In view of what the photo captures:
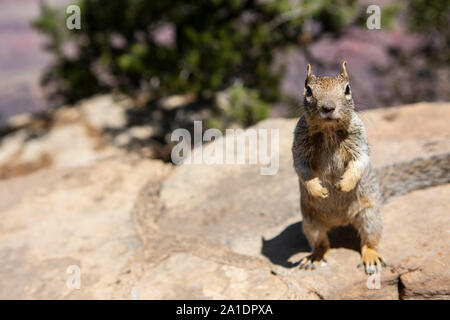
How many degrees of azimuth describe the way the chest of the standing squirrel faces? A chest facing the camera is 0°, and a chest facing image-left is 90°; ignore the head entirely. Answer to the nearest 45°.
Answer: approximately 0°

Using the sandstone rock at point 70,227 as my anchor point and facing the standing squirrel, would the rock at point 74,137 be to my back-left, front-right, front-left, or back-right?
back-left

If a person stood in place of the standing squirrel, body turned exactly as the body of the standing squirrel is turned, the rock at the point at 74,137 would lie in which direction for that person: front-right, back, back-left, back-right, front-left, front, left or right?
back-right

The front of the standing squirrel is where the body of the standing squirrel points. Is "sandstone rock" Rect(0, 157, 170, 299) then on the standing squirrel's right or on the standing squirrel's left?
on the standing squirrel's right
